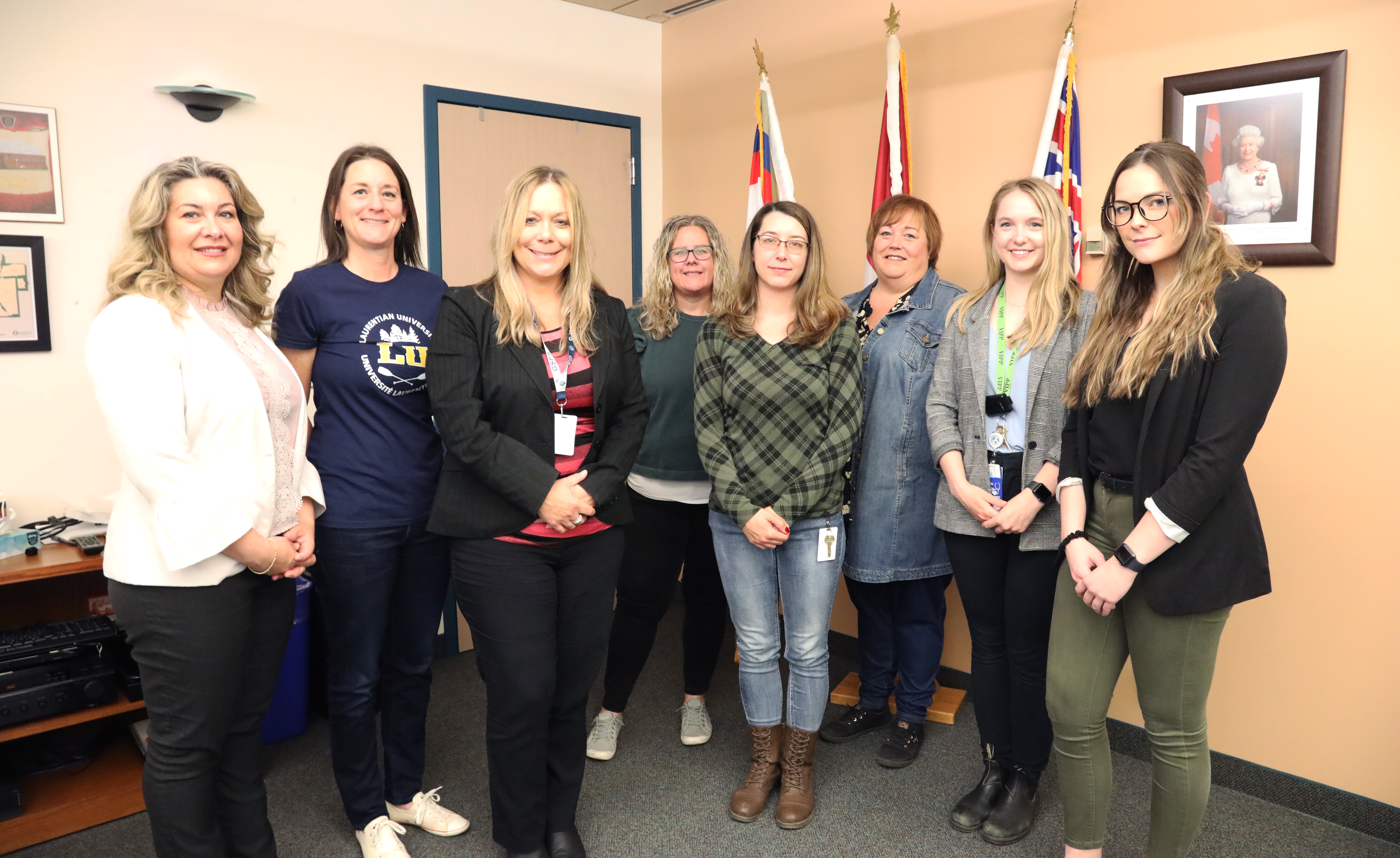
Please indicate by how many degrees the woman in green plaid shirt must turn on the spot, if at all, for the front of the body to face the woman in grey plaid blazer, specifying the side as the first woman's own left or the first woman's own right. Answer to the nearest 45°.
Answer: approximately 90° to the first woman's own left

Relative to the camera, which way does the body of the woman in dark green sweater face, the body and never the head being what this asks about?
toward the camera

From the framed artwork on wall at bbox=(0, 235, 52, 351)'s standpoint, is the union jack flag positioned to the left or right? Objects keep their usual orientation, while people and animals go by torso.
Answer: on its left

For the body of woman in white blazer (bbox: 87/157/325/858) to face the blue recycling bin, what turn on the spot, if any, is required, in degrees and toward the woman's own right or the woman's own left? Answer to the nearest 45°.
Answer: approximately 135° to the woman's own left

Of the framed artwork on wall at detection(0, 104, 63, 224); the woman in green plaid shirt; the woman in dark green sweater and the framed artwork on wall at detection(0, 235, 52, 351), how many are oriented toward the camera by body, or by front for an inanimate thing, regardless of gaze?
4

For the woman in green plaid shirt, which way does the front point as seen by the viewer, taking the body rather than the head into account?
toward the camera

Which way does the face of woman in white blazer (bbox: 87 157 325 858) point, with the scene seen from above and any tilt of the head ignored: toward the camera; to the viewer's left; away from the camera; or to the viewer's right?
toward the camera

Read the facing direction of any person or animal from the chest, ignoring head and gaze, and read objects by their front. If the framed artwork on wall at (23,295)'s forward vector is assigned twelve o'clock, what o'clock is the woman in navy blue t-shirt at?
The woman in navy blue t-shirt is roughly at 11 o'clock from the framed artwork on wall.

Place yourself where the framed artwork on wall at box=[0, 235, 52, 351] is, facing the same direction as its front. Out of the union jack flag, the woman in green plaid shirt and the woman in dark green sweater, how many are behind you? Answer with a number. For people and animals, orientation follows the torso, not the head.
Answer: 0

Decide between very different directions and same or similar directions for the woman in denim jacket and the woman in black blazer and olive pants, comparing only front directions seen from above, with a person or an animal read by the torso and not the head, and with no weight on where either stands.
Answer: same or similar directions

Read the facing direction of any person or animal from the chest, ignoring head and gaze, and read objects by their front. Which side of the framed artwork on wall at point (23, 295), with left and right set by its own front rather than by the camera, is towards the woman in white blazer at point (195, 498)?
front

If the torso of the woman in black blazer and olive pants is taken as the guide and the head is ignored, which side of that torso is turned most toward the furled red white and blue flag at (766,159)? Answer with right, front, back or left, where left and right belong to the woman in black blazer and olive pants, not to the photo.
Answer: right

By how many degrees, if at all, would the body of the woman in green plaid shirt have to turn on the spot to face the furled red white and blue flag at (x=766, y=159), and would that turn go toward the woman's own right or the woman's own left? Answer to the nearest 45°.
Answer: approximately 180°

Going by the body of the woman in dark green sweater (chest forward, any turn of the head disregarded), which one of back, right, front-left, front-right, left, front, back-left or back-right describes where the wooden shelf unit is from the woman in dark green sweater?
right
